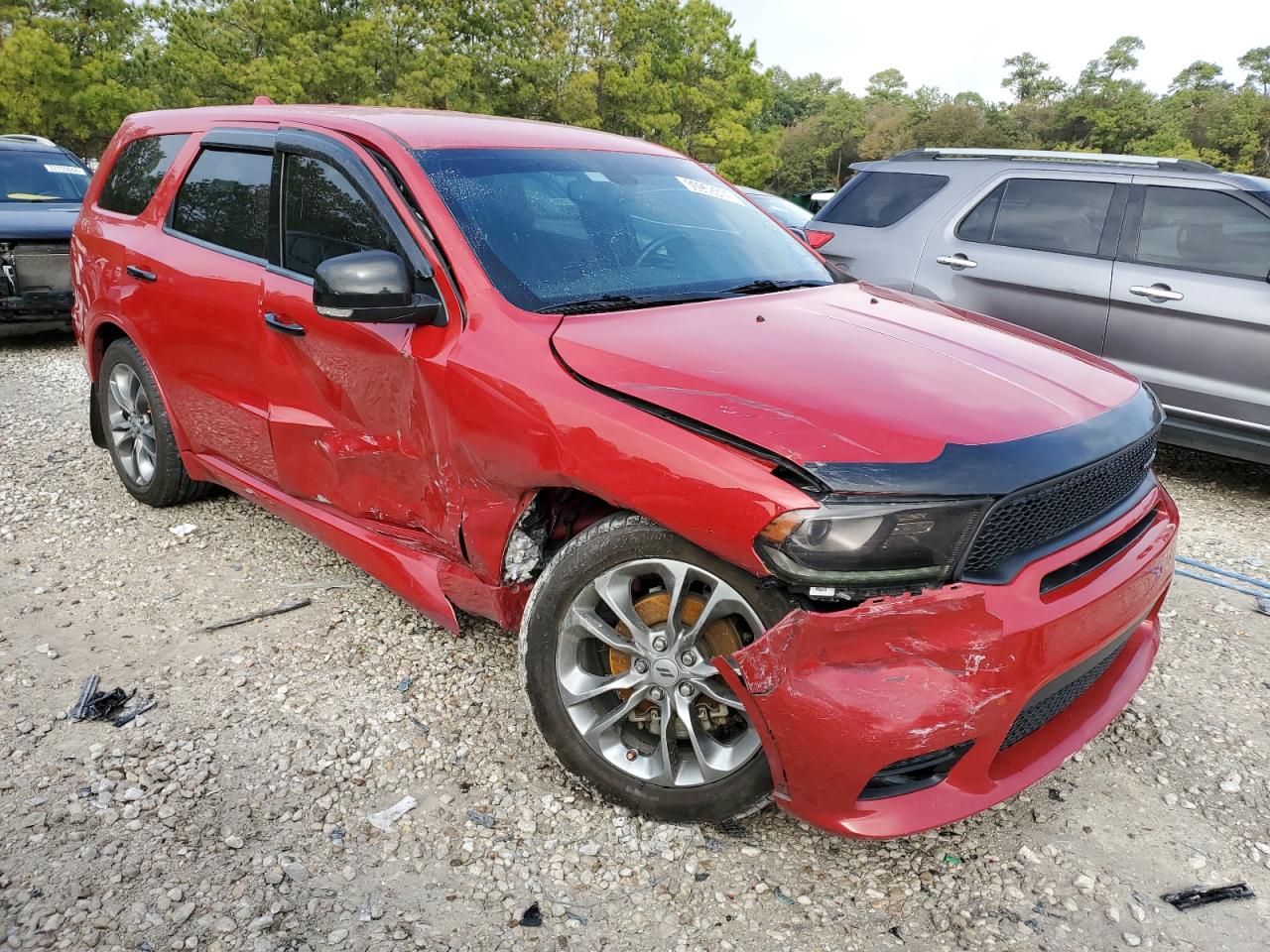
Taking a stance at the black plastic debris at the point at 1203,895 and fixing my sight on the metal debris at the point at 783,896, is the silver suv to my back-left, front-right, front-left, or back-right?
back-right

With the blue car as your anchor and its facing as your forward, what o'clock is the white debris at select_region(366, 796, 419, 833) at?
The white debris is roughly at 12 o'clock from the blue car.

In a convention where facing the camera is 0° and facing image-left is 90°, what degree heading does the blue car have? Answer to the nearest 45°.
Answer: approximately 0°

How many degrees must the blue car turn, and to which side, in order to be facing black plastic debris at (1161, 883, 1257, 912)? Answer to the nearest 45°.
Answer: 0° — it already faces it

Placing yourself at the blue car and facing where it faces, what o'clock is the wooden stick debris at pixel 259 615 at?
The wooden stick debris is roughly at 12 o'clock from the blue car.

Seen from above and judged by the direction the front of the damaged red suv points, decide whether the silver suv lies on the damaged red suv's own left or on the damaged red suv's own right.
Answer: on the damaged red suv's own left

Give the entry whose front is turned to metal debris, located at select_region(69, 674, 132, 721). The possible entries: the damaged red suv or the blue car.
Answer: the blue car

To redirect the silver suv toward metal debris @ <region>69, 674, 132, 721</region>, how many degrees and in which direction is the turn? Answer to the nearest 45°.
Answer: approximately 90° to its right
